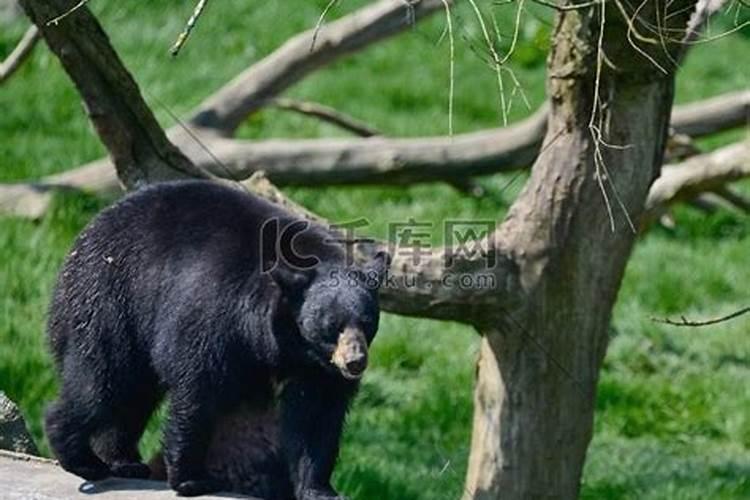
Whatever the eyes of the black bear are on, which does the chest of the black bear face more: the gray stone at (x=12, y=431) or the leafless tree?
the leafless tree

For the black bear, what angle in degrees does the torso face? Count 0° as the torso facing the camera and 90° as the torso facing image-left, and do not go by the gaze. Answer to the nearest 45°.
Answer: approximately 315°

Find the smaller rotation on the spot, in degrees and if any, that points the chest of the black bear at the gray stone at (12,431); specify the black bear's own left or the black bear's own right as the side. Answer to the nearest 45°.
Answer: approximately 180°
